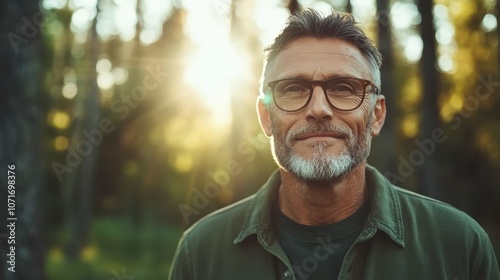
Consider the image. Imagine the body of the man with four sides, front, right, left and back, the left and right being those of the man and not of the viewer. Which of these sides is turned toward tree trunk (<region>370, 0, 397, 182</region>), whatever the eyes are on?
back

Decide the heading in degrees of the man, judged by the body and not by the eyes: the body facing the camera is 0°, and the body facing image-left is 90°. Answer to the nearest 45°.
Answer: approximately 0°

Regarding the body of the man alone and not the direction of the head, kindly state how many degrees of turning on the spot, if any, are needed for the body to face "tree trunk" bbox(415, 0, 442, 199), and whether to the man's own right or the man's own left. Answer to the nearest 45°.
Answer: approximately 180°

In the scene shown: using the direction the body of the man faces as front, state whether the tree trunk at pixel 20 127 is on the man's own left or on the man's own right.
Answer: on the man's own right

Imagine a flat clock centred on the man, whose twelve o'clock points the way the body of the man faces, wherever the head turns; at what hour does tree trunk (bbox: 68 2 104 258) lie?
The tree trunk is roughly at 5 o'clock from the man.
